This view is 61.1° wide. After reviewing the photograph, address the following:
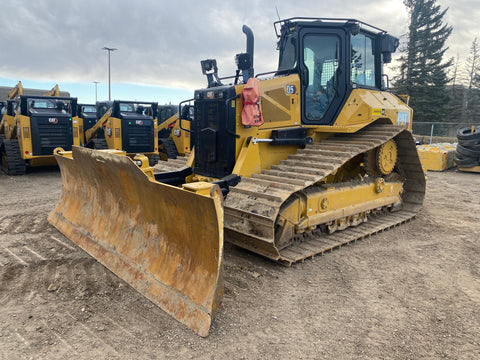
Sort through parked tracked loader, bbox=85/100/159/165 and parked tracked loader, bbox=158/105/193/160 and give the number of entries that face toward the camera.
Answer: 0

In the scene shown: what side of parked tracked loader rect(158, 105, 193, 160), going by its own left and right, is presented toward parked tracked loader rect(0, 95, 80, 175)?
left

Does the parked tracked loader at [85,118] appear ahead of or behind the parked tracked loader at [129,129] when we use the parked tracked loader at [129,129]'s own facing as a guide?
ahead

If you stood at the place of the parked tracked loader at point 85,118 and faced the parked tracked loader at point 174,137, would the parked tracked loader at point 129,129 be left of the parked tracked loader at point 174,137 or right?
right

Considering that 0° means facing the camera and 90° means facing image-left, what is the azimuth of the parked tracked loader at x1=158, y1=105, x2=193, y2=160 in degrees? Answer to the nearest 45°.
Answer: approximately 135°

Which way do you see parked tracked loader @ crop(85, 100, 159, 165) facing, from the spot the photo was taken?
facing away from the viewer and to the left of the viewer

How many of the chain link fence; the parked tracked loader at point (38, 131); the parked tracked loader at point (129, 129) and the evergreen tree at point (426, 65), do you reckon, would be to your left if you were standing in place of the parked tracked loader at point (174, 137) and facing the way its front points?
2

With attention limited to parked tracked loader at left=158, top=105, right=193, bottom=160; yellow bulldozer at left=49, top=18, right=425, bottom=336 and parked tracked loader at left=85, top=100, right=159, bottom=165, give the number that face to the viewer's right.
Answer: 0
